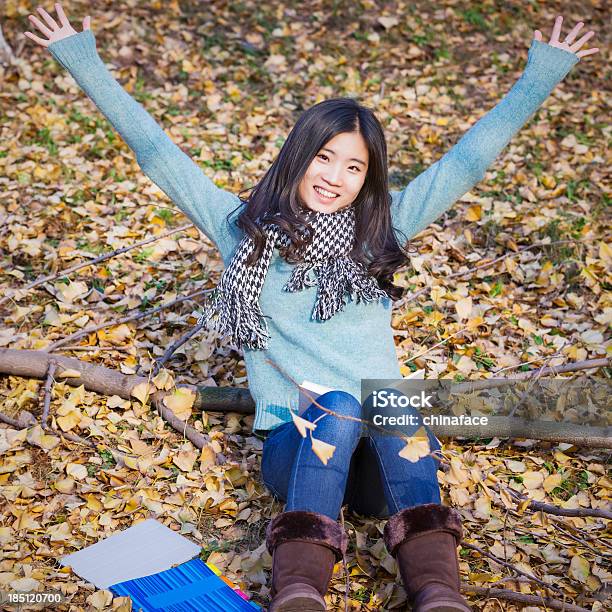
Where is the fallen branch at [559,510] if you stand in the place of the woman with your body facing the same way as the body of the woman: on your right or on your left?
on your left

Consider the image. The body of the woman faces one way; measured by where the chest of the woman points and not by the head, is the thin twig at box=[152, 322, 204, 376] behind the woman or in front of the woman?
behind

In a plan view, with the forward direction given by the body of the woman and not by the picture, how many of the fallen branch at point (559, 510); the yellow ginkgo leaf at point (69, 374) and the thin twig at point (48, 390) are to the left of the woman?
1

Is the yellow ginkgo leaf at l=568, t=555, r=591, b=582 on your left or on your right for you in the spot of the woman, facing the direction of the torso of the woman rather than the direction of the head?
on your left

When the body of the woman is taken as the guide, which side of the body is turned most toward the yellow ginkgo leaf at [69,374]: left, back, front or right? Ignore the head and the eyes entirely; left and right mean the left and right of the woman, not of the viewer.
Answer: right

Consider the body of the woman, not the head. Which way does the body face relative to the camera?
toward the camera
